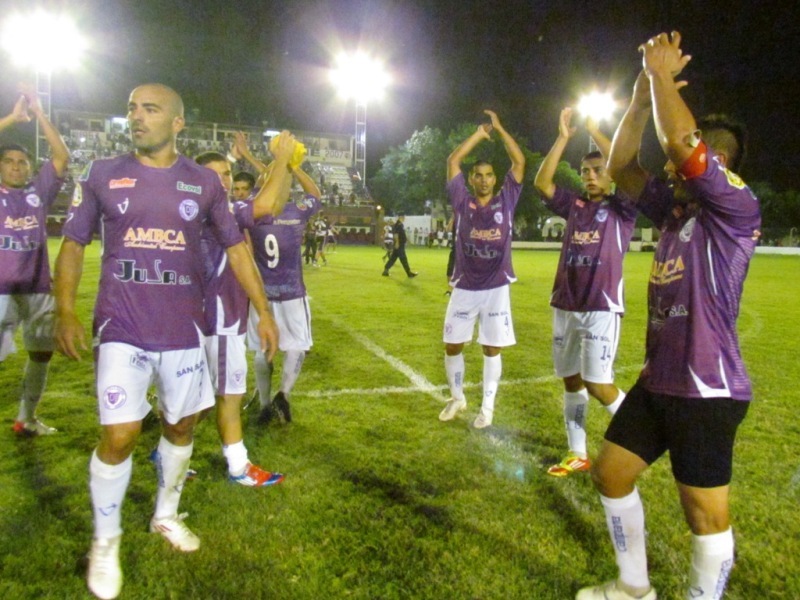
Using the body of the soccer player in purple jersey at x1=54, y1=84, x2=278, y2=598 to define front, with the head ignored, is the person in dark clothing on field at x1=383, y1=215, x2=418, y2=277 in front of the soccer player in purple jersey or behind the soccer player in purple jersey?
behind

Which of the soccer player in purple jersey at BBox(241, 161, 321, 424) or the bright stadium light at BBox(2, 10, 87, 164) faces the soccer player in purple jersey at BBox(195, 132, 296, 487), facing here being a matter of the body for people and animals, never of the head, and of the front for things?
the bright stadium light

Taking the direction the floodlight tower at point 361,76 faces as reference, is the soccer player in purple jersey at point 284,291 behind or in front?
in front

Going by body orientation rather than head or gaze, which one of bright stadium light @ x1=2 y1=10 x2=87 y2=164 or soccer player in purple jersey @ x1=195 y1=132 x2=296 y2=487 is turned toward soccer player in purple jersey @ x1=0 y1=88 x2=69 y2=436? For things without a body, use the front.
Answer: the bright stadium light

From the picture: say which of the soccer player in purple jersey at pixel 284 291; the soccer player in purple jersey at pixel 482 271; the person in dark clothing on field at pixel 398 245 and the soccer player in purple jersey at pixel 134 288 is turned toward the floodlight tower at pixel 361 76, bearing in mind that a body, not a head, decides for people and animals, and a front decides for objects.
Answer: the soccer player in purple jersey at pixel 284 291

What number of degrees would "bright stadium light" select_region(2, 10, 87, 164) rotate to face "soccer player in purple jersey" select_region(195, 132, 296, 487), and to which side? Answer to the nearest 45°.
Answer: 0° — it already faces them

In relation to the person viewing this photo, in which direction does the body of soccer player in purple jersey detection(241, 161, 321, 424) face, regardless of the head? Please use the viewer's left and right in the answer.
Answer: facing away from the viewer
